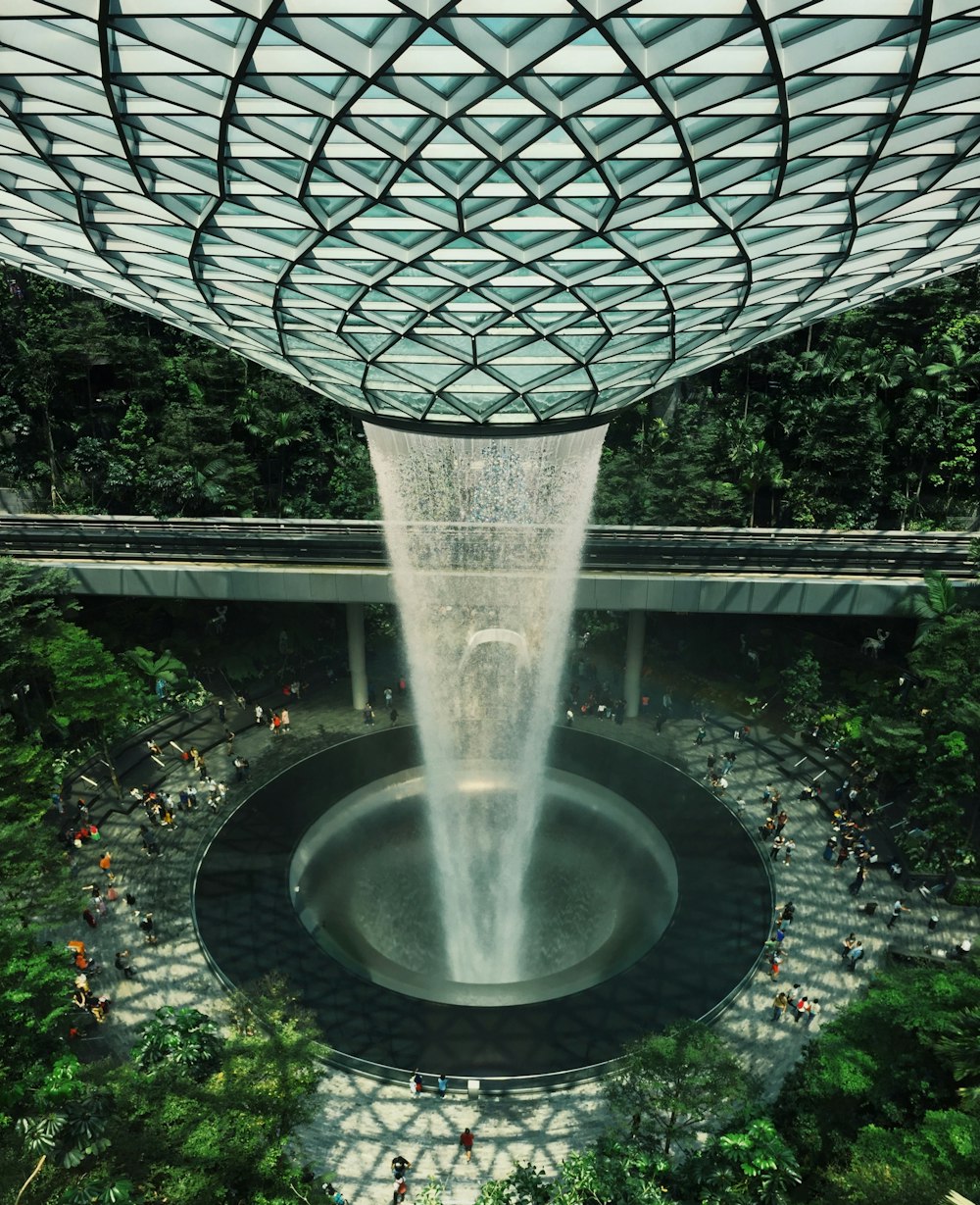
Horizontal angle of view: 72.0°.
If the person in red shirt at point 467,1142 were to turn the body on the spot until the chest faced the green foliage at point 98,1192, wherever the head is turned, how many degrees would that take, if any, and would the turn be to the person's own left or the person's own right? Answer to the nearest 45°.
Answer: approximately 135° to the person's own left

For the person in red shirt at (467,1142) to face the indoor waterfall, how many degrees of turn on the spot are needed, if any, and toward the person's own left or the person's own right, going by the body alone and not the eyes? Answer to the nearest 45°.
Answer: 0° — they already face it

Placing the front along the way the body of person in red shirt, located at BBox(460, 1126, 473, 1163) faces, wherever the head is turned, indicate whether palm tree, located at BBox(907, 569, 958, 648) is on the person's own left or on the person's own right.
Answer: on the person's own right

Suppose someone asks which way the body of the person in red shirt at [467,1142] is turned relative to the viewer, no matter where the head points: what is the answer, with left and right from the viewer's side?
facing away from the viewer

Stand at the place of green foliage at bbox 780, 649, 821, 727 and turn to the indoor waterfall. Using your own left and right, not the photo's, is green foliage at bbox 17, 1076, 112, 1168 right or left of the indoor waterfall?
left

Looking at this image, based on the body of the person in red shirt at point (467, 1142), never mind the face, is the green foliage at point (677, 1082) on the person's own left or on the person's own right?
on the person's own right

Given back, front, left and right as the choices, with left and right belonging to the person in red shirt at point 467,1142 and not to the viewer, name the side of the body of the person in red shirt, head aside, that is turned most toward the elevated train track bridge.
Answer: front

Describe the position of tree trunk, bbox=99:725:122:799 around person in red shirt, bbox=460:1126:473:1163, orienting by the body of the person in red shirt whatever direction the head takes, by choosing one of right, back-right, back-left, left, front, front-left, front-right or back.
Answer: front-left

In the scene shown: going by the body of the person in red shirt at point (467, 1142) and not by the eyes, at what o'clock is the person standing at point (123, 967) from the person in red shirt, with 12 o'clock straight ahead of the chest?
The person standing is roughly at 10 o'clock from the person in red shirt.

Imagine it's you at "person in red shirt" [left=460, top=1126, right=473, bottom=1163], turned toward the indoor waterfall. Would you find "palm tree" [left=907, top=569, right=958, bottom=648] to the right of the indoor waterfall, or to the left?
right

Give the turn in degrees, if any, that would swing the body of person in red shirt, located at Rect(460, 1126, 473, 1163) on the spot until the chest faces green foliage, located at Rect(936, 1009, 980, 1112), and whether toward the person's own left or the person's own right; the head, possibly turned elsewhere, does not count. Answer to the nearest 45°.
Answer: approximately 90° to the person's own right
